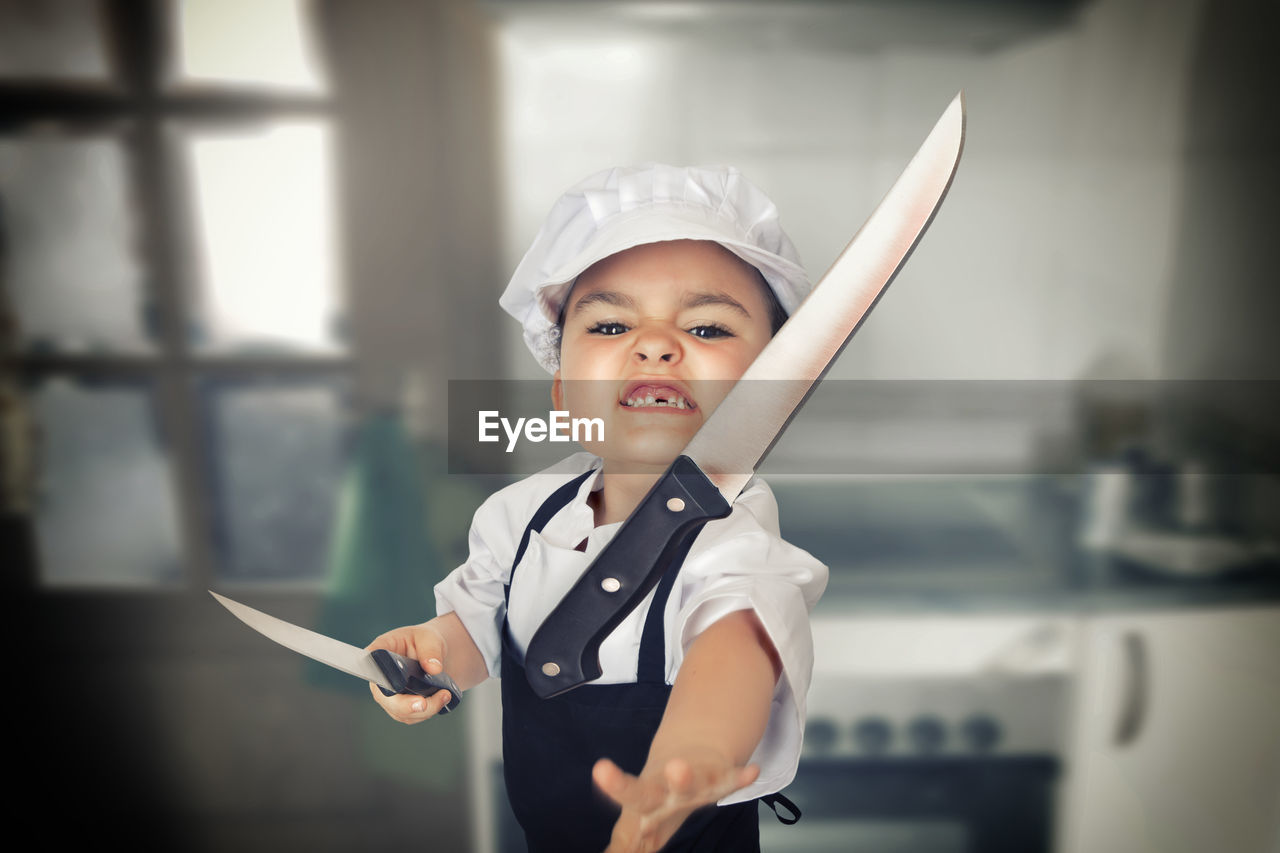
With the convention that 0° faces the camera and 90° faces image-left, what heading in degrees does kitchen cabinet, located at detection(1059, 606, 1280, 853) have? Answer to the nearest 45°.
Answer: approximately 0°

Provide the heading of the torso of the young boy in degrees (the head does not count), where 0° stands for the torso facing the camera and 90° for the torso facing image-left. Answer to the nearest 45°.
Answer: approximately 0°

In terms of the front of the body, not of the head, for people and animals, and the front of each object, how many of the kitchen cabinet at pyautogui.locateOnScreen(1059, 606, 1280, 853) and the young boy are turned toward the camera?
2

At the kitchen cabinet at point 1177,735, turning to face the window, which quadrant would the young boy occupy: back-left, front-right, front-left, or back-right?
front-left

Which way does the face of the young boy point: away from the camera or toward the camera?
toward the camera
